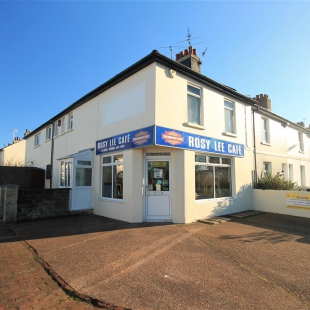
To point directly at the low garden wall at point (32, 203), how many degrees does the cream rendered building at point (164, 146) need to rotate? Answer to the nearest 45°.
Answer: approximately 90° to its right

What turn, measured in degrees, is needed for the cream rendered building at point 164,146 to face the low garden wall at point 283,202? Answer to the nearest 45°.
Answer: approximately 90° to its left

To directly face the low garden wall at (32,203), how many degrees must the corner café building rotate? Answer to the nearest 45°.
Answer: approximately 90° to its right

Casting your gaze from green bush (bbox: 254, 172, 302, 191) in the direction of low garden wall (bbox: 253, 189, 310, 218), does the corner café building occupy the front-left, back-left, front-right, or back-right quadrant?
front-right

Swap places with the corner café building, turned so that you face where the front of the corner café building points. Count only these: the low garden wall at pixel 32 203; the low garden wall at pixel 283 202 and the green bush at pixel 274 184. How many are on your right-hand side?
1

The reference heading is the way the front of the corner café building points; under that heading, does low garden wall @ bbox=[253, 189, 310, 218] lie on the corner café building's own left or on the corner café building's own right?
on the corner café building's own left

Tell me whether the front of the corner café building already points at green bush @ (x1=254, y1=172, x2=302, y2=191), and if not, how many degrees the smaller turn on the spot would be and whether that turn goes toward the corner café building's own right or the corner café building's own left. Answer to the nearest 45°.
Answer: approximately 135° to the corner café building's own left

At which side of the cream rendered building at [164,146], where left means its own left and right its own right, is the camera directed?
front

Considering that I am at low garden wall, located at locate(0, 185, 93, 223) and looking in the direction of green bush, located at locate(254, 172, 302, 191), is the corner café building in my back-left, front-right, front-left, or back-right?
front-right
